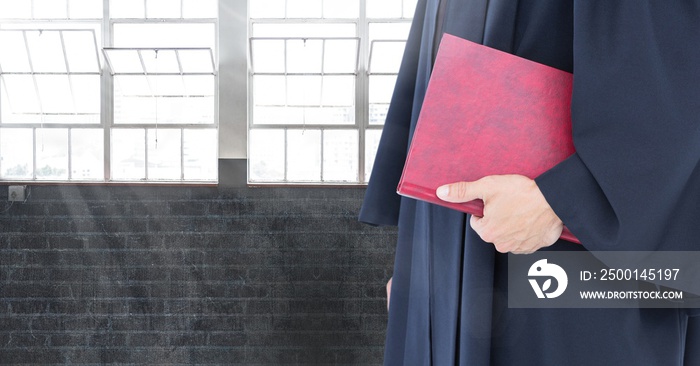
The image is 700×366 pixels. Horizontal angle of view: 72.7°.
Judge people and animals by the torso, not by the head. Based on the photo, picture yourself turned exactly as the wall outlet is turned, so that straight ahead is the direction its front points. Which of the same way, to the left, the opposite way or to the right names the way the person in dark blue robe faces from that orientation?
to the right

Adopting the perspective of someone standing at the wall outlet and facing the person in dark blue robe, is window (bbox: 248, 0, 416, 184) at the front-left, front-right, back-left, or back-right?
front-left

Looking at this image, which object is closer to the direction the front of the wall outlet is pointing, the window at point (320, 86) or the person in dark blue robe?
the person in dark blue robe

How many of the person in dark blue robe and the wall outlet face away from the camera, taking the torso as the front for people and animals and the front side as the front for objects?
0

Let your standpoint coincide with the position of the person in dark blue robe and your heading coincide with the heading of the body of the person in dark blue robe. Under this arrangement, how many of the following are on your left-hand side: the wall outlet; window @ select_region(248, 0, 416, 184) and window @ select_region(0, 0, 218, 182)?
0

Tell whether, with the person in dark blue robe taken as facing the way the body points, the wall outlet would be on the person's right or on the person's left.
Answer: on the person's right

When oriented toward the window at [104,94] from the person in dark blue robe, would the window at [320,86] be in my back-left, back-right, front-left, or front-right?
front-right

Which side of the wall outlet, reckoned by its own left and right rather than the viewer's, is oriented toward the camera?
front

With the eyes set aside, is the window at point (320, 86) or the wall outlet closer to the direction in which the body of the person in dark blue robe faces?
the wall outlet

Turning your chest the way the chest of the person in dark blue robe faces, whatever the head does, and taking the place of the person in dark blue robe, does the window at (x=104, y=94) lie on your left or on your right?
on your right

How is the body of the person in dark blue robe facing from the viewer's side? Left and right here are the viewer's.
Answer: facing the viewer and to the left of the viewer

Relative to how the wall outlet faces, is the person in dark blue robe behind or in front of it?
in front

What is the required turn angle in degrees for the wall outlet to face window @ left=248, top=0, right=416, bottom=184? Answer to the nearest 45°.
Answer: approximately 45° to its left

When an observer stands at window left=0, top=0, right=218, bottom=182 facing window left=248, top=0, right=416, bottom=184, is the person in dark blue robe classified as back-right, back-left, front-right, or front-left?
front-right
